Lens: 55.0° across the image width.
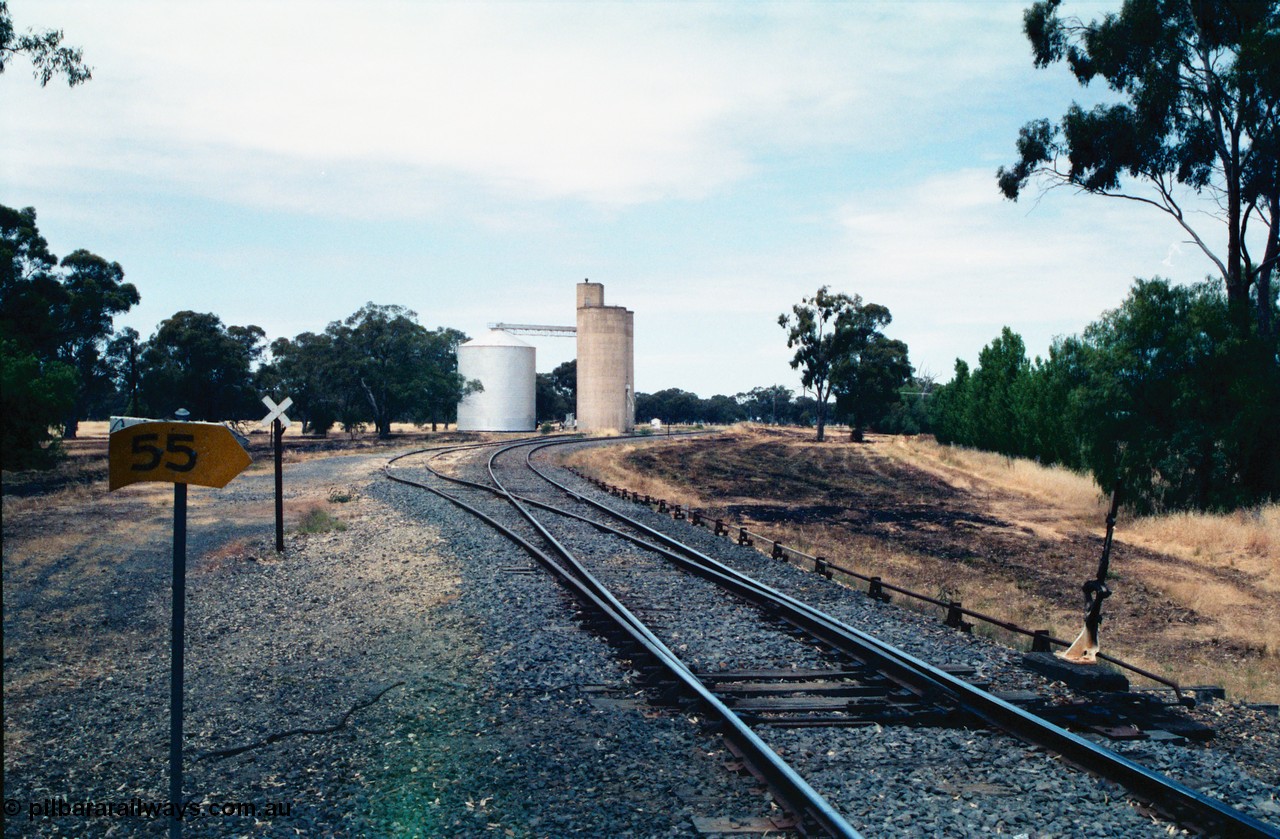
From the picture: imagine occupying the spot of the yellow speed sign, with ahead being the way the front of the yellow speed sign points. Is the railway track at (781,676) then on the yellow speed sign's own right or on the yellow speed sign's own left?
on the yellow speed sign's own left

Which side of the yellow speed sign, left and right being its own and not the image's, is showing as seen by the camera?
front
